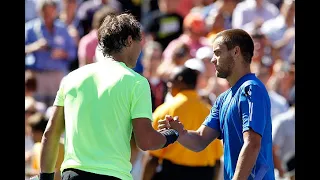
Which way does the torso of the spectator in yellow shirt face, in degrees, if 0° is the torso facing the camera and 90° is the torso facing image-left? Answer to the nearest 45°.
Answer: approximately 135°

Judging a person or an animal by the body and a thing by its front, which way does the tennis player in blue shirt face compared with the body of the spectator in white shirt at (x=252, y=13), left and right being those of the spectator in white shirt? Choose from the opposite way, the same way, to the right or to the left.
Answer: to the right

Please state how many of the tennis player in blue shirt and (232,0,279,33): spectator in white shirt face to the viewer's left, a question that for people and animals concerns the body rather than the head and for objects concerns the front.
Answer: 1

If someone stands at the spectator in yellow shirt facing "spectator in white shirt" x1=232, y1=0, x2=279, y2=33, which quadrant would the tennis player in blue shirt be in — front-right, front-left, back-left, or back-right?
back-right

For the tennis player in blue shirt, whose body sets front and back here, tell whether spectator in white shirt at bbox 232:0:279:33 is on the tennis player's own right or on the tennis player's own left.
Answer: on the tennis player's own right

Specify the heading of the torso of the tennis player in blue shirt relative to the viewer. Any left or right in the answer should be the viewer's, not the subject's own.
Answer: facing to the left of the viewer

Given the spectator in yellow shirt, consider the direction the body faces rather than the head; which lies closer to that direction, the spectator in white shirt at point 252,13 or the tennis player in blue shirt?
the spectator in white shirt

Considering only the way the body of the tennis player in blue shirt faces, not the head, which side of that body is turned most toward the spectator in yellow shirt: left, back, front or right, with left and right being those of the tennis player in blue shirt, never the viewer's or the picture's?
right

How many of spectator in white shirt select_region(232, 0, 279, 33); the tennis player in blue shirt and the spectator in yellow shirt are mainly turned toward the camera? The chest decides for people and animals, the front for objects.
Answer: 1

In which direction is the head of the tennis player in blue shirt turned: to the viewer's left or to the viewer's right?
to the viewer's left

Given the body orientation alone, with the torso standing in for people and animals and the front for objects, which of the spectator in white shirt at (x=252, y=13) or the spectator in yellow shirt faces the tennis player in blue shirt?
the spectator in white shirt

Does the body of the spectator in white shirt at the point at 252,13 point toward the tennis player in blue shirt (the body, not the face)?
yes
